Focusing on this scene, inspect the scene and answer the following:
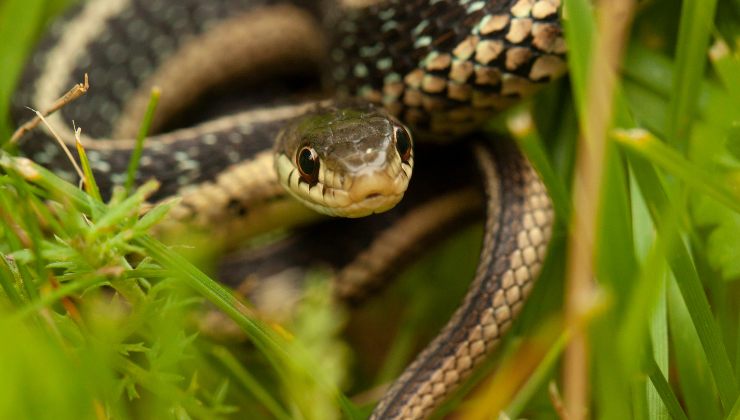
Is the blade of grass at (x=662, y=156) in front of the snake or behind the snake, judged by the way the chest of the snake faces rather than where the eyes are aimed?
in front

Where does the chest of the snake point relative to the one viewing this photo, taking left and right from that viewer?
facing the viewer and to the right of the viewer
